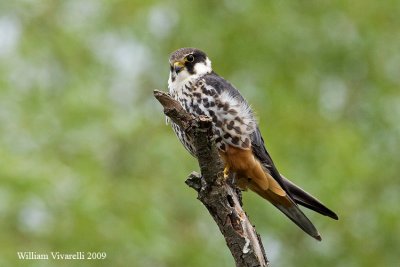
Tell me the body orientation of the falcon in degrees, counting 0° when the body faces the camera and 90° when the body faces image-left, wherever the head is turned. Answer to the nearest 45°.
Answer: approximately 45°
